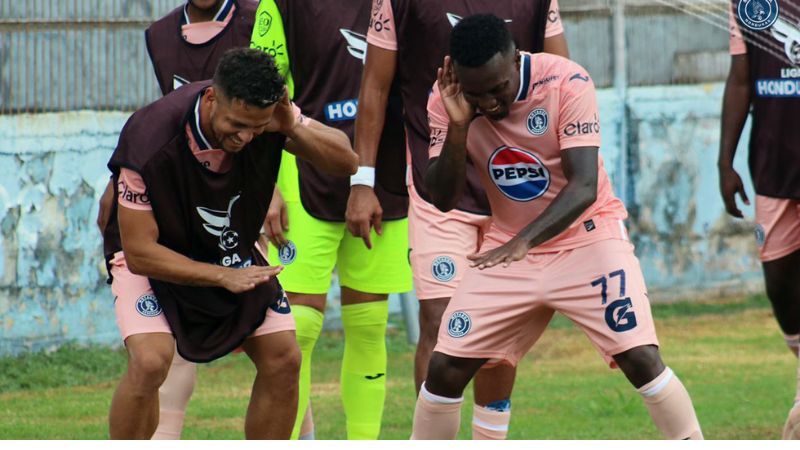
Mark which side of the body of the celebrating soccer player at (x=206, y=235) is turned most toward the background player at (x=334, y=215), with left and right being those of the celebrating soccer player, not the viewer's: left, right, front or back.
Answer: left

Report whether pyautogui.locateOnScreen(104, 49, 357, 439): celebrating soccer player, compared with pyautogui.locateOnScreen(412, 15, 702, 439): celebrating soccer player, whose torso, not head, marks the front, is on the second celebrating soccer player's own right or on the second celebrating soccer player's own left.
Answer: on the second celebrating soccer player's own right

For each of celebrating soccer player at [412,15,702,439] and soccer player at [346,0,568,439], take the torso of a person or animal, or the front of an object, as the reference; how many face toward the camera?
2

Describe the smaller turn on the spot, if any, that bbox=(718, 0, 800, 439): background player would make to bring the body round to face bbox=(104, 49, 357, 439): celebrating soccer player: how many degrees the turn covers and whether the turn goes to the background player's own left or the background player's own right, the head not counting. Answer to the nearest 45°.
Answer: approximately 45° to the background player's own right

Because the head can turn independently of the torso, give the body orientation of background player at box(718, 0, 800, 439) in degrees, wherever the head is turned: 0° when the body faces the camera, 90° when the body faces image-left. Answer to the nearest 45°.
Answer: approximately 0°
